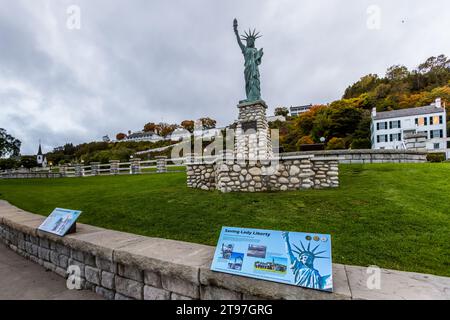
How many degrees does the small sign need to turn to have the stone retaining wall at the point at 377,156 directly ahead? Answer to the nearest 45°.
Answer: approximately 135° to its left

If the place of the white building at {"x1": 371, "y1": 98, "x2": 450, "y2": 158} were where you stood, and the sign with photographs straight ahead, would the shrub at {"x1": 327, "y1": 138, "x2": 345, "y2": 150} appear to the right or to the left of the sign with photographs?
right

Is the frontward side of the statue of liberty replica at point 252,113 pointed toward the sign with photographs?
yes

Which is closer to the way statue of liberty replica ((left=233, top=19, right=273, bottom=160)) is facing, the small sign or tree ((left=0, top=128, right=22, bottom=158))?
the small sign

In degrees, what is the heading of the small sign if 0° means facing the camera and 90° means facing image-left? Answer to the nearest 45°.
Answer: approximately 45°

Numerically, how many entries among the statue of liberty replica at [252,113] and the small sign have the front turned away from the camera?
0

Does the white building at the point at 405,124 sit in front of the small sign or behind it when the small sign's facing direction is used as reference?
behind

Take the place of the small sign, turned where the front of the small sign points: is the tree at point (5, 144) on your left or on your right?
on your right
